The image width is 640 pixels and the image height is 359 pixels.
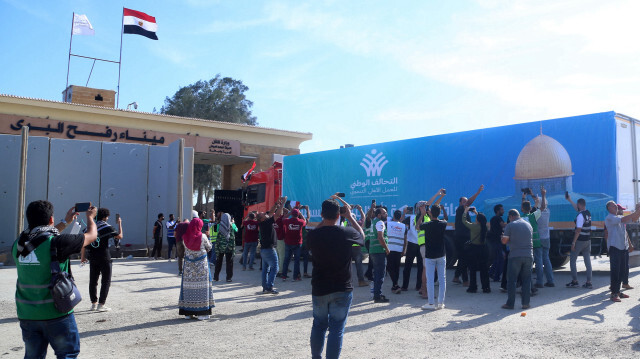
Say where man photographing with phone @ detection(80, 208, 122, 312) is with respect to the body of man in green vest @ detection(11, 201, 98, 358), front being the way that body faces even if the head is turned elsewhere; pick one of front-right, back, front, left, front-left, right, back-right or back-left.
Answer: front-left

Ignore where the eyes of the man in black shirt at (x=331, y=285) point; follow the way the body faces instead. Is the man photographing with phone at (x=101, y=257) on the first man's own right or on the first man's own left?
on the first man's own left

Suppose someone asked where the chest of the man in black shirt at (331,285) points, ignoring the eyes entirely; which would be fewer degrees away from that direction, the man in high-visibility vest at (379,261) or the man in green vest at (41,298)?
the man in high-visibility vest

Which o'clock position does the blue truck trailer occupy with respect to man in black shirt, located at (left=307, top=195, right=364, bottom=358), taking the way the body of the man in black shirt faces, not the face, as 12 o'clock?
The blue truck trailer is roughly at 1 o'clock from the man in black shirt.

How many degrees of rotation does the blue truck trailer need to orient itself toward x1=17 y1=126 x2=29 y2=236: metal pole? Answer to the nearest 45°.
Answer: approximately 45° to its left

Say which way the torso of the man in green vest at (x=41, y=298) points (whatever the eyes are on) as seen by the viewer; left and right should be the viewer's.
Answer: facing away from the viewer and to the right of the viewer

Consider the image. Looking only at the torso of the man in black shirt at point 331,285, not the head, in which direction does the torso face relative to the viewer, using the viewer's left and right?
facing away from the viewer

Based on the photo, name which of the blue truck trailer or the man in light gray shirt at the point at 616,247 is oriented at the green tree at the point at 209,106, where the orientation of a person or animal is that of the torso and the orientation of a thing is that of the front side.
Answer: the blue truck trailer

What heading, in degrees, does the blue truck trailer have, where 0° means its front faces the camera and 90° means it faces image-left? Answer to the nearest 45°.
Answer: approximately 135°

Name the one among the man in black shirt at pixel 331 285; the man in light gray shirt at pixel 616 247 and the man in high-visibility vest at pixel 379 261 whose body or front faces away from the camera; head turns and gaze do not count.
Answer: the man in black shirt

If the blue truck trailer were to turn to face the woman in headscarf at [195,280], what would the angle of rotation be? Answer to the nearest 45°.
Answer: approximately 90° to its left

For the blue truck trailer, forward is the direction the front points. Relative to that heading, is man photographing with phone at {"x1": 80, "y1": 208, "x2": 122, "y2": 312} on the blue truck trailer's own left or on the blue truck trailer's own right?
on the blue truck trailer's own left

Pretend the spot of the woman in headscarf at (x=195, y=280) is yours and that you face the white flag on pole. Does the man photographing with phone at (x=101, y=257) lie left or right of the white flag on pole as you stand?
left

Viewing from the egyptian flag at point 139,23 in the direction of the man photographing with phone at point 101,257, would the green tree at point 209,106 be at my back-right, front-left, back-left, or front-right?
back-left

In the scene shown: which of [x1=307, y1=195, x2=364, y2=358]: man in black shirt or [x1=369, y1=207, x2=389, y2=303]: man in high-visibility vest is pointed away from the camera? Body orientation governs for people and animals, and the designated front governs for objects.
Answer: the man in black shirt
